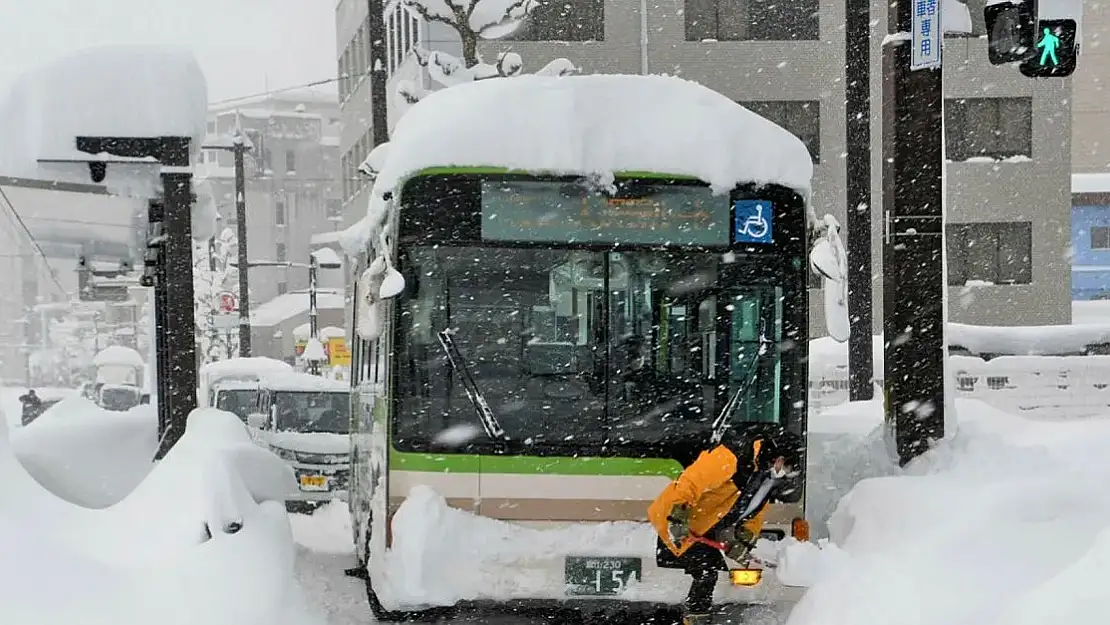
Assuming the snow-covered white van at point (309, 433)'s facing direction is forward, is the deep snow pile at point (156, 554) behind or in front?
in front

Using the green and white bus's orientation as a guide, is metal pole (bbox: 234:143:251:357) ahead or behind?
behind

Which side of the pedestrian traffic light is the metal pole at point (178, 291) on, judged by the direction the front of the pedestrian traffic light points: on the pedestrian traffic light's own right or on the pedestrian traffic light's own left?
on the pedestrian traffic light's own right

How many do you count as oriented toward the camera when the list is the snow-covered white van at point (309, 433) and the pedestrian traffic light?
2

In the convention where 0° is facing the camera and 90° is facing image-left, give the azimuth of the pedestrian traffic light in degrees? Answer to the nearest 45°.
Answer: approximately 0°

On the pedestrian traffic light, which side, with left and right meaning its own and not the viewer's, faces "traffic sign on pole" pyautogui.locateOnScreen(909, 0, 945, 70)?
right

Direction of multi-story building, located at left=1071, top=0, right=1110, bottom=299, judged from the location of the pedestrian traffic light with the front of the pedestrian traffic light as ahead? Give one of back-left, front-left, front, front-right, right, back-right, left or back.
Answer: back

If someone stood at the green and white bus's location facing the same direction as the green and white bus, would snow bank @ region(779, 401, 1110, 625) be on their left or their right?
on their left

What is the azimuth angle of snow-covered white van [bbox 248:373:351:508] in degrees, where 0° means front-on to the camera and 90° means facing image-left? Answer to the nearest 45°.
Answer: approximately 0°
